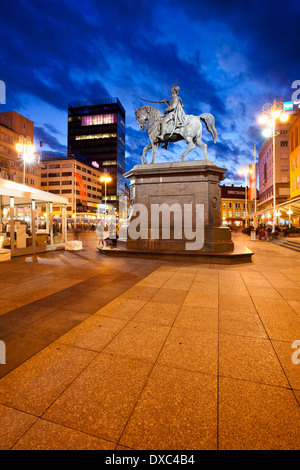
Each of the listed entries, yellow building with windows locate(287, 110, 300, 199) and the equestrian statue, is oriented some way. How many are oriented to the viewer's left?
2

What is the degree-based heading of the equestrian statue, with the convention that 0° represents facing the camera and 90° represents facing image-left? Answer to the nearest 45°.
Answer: approximately 90°

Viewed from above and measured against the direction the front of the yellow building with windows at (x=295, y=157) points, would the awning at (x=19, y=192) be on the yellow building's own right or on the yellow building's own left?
on the yellow building's own left

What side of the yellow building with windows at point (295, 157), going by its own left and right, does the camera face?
left

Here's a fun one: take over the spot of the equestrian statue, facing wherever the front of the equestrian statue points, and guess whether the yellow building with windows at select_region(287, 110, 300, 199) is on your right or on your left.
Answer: on your right

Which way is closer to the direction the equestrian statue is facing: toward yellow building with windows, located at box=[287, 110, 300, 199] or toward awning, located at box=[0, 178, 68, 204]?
the awning

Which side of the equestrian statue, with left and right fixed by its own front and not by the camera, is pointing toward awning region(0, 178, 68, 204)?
front
